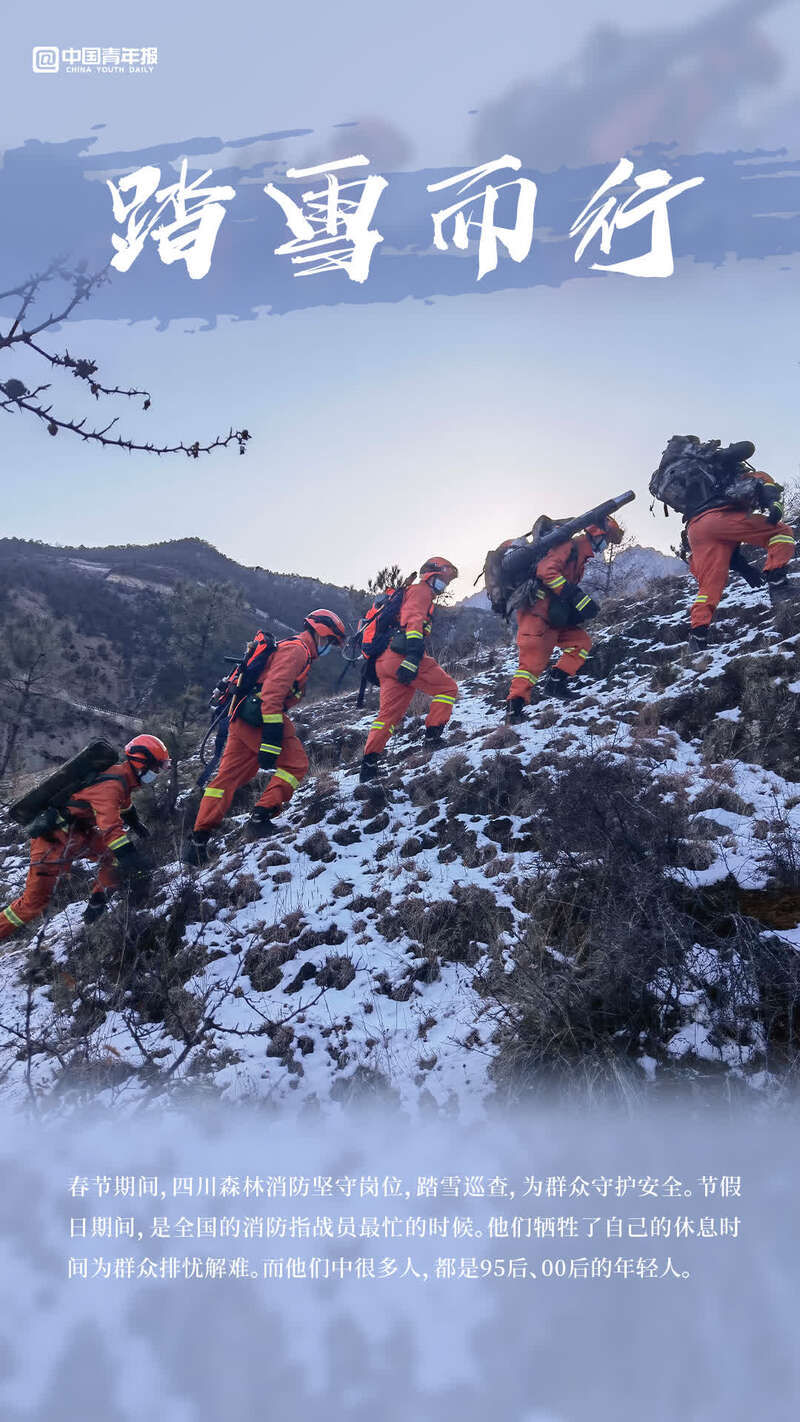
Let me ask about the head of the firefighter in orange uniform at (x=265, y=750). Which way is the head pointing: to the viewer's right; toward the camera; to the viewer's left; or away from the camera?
to the viewer's right

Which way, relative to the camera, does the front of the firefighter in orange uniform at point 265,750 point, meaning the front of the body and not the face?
to the viewer's right

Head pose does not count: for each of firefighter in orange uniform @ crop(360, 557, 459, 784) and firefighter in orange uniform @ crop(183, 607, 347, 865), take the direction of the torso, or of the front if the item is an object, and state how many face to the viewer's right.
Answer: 2

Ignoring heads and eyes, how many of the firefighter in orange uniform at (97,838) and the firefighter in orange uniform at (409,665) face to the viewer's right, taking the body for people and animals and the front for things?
2

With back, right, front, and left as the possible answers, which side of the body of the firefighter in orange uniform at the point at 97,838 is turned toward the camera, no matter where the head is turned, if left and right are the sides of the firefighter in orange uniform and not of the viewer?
right

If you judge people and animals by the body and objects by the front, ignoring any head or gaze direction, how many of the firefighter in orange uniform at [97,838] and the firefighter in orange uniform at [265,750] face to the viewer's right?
2

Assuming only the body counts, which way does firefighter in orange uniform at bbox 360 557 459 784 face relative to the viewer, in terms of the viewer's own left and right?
facing to the right of the viewer
